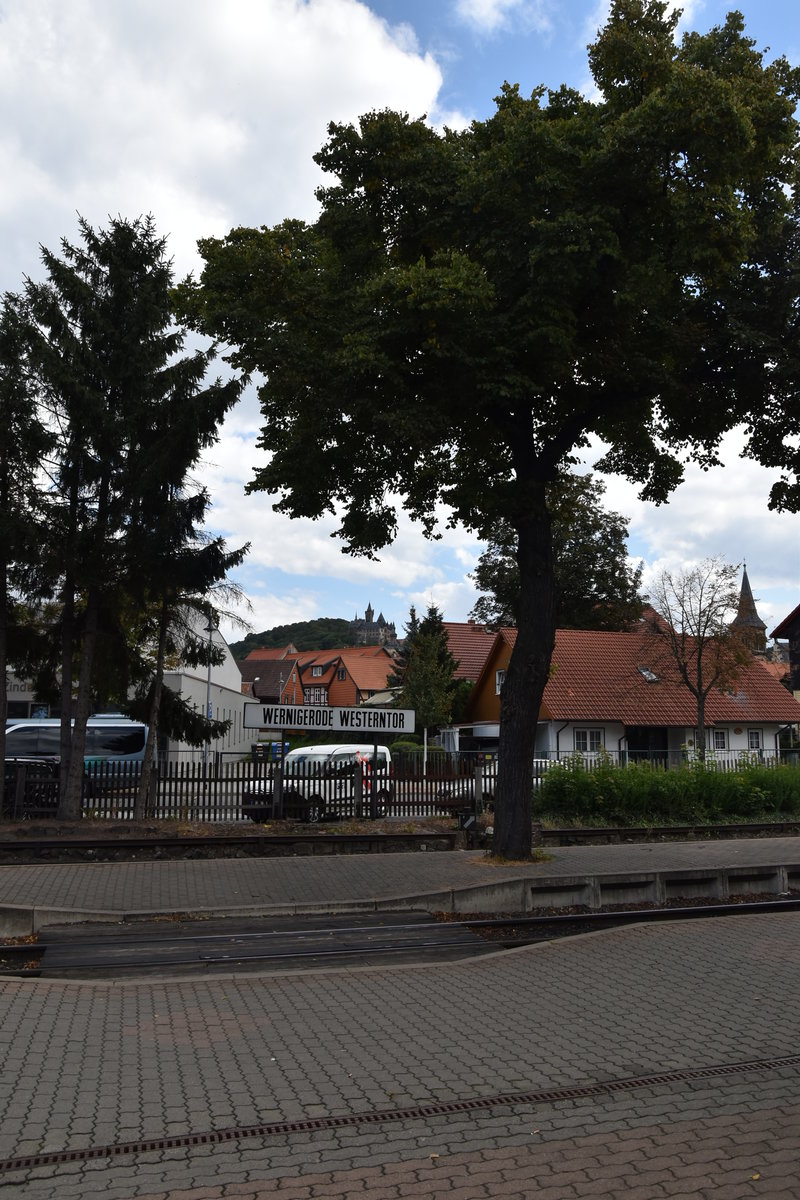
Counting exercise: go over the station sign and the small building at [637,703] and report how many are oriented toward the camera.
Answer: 2

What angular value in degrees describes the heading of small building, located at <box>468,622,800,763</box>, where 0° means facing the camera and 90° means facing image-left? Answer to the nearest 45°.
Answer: approximately 0°

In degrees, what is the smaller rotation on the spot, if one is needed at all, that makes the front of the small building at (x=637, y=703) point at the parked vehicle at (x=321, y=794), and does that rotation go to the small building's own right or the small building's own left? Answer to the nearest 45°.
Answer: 0° — it already faces it

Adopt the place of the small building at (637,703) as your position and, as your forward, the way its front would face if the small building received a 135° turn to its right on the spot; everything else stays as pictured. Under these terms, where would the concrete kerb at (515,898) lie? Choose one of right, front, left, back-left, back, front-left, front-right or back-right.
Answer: back-left

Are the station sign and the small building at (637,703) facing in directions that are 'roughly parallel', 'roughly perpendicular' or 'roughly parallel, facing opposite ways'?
roughly parallel

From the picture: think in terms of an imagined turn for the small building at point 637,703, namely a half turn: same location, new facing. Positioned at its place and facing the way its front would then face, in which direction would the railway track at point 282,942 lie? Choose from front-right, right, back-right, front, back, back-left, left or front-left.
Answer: back

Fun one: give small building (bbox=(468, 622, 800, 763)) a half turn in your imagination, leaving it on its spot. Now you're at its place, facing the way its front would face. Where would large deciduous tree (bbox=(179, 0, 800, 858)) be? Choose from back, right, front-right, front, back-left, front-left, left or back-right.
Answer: back

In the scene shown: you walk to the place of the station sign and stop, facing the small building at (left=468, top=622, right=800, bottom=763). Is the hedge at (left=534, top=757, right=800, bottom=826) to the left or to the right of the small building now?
right

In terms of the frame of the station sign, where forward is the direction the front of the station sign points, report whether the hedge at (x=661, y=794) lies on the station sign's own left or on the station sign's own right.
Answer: on the station sign's own left

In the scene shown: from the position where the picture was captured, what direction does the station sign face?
facing the viewer

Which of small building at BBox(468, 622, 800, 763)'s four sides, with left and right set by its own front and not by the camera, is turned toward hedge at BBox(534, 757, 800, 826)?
front

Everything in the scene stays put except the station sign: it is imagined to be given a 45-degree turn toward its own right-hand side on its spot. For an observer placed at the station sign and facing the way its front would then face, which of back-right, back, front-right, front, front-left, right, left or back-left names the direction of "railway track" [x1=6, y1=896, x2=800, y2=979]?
front-left

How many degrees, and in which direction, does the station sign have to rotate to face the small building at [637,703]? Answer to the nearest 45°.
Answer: approximately 135° to its left
